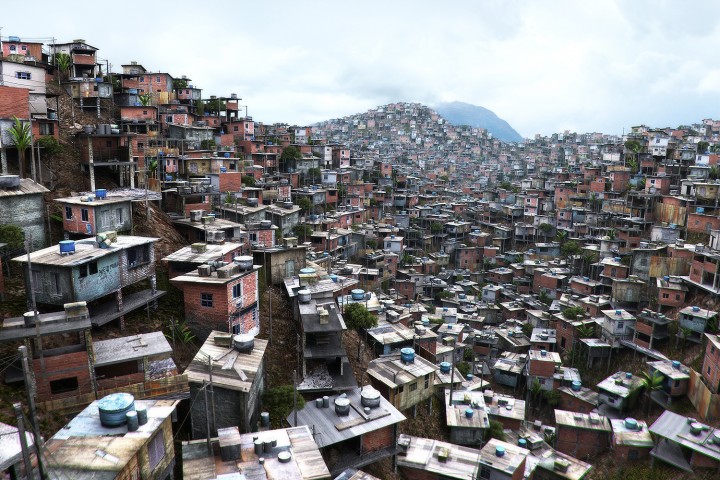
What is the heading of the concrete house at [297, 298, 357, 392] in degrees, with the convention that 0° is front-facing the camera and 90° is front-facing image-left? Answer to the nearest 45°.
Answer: approximately 0°

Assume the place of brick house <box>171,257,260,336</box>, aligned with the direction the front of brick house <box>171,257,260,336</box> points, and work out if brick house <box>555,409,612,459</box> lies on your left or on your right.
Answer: on your left

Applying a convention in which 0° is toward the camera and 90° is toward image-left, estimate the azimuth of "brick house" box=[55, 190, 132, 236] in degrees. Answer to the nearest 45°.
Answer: approximately 315°

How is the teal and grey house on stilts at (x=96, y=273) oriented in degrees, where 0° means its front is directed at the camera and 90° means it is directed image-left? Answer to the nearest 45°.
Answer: approximately 315°

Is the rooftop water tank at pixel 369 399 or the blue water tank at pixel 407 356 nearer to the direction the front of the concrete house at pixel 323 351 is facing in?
the rooftop water tank

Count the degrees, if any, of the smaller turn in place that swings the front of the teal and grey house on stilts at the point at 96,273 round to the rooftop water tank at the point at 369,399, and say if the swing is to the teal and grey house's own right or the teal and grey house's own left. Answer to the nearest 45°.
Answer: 0° — it already faces it

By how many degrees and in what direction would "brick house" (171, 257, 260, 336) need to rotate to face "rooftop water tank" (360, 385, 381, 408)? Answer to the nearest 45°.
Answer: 0° — it already faces it

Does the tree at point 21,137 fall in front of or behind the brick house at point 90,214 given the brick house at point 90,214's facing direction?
behind

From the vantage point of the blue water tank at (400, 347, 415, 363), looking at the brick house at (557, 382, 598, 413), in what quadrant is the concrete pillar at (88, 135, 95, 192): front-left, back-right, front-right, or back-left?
back-left

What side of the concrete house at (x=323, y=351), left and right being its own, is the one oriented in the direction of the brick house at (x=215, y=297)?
right
